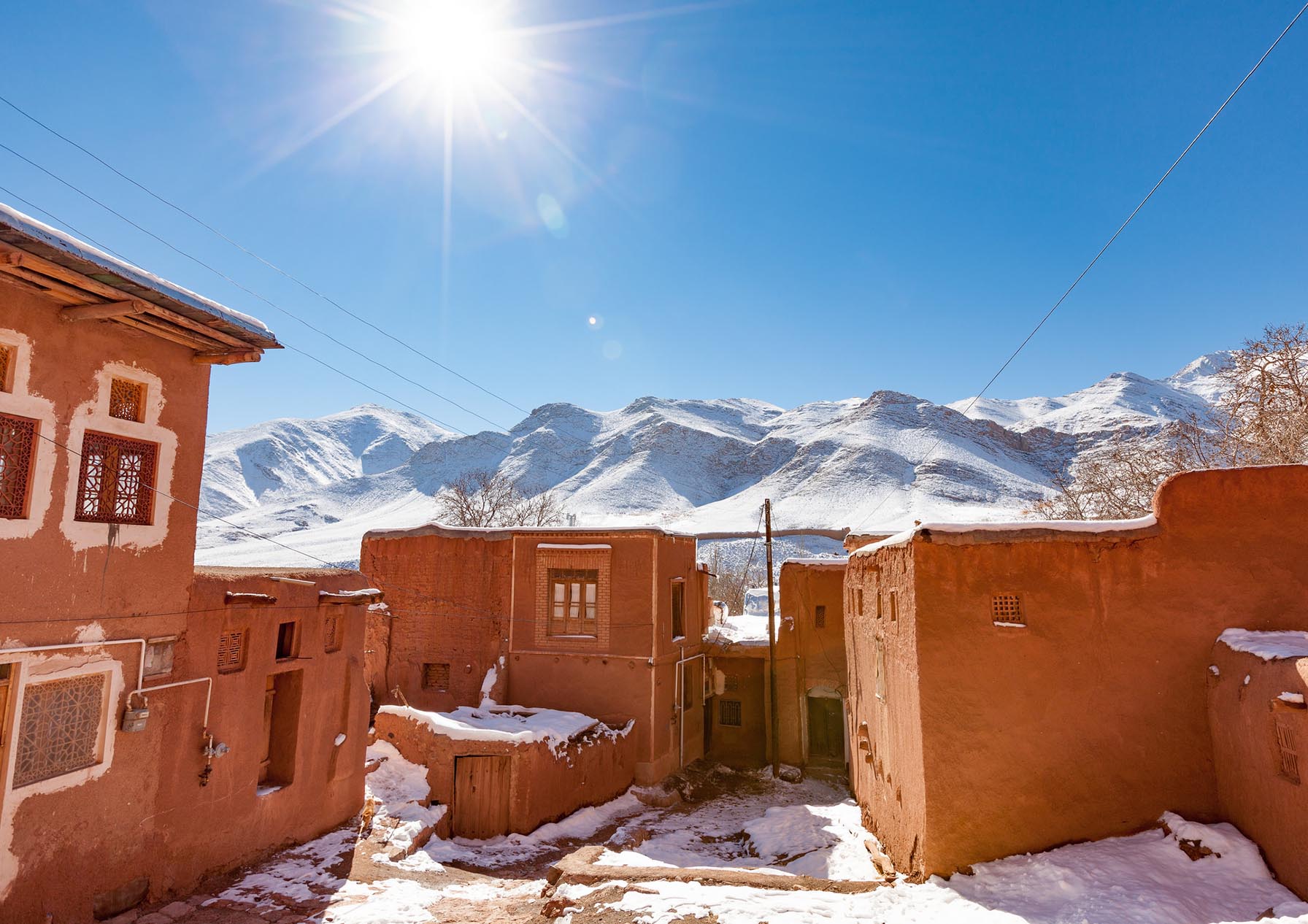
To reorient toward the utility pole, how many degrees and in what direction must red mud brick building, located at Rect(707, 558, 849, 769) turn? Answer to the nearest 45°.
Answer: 0° — it already faces it

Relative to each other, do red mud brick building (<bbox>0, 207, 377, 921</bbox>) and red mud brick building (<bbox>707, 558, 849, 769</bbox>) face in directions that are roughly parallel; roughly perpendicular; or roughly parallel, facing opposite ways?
roughly perpendicular

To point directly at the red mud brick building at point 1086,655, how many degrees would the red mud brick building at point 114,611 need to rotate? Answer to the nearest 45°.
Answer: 0° — it already faces it

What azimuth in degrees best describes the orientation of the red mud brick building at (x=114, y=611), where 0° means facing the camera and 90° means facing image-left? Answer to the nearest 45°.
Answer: approximately 315°

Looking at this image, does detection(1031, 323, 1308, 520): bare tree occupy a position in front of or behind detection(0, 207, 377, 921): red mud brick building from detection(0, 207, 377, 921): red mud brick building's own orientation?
in front

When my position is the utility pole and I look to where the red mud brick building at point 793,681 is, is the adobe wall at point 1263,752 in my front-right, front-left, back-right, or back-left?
back-right

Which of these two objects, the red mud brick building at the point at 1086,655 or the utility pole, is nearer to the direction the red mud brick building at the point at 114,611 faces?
the red mud brick building

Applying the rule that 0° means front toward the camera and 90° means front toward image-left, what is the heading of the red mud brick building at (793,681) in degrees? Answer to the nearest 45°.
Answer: approximately 0°

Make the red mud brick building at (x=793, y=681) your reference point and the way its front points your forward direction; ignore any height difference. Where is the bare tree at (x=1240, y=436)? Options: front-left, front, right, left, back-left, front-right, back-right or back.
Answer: left

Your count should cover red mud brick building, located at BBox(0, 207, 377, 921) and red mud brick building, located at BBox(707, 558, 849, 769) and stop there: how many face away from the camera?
0

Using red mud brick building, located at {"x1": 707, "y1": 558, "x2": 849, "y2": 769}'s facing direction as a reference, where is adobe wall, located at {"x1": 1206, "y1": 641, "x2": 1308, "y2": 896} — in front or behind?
in front
